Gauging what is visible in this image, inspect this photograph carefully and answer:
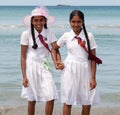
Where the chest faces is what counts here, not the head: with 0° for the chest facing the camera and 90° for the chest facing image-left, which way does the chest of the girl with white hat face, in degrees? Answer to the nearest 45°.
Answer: approximately 0°
